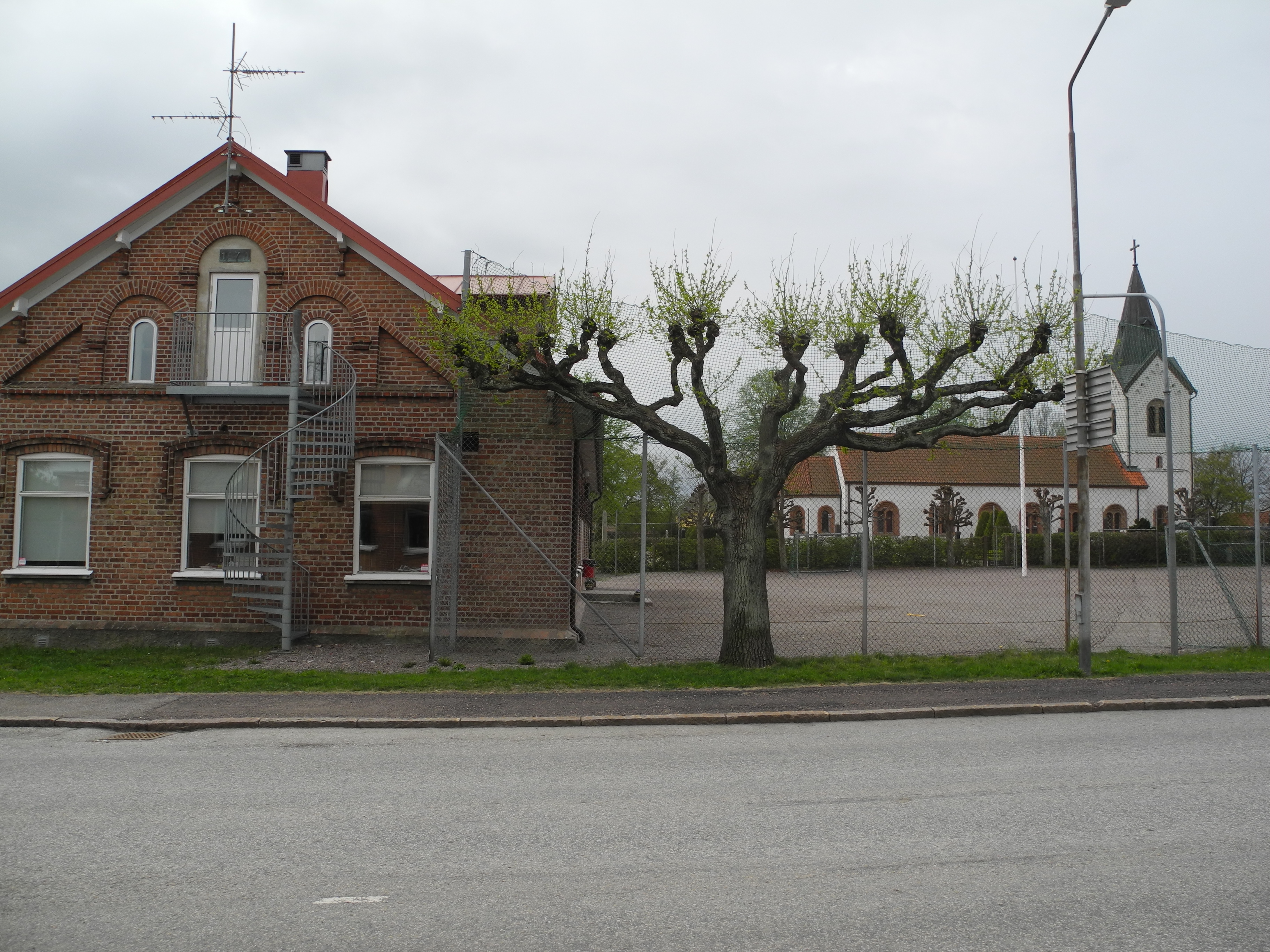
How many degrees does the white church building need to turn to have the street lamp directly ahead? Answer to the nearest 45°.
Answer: approximately 90° to its right

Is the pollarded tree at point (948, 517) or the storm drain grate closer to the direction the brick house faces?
the storm drain grate

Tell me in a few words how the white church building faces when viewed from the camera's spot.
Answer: facing to the right of the viewer

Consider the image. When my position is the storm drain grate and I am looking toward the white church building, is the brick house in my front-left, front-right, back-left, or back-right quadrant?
front-left

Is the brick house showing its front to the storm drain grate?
yes

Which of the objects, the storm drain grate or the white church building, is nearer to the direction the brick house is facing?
the storm drain grate

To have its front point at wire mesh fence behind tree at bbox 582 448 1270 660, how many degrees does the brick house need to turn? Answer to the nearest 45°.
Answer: approximately 90° to its left

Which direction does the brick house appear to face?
toward the camera

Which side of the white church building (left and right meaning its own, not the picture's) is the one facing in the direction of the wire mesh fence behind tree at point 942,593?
right

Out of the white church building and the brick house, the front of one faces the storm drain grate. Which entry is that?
the brick house

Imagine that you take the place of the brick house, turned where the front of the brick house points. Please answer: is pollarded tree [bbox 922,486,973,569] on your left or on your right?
on your left

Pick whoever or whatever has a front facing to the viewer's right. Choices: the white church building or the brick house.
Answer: the white church building

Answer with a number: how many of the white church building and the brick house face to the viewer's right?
1

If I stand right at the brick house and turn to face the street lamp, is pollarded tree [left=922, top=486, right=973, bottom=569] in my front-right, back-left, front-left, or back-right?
front-left

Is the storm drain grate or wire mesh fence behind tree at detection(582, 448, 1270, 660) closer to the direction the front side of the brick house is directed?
the storm drain grate
